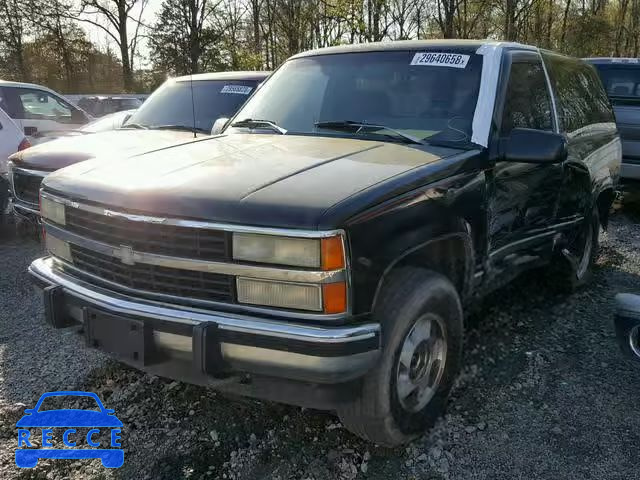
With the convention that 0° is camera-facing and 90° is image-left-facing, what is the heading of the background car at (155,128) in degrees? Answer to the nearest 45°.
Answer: approximately 45°

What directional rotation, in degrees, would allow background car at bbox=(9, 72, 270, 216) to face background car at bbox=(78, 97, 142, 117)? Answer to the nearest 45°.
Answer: approximately 135° to its right

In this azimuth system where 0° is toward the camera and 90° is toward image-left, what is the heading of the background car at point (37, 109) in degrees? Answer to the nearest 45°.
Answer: approximately 270°

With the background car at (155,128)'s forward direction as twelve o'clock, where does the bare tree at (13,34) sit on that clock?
The bare tree is roughly at 4 o'clock from the background car.

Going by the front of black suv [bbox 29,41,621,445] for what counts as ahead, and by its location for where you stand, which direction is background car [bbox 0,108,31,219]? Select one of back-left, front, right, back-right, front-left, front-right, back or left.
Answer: right

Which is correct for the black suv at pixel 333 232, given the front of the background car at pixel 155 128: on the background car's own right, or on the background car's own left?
on the background car's own left

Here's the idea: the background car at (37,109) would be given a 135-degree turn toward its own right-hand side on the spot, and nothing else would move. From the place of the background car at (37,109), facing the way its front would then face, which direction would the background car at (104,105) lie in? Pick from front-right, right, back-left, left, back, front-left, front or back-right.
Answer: back-right

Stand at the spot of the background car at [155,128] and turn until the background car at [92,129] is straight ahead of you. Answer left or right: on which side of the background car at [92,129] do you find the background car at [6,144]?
left
